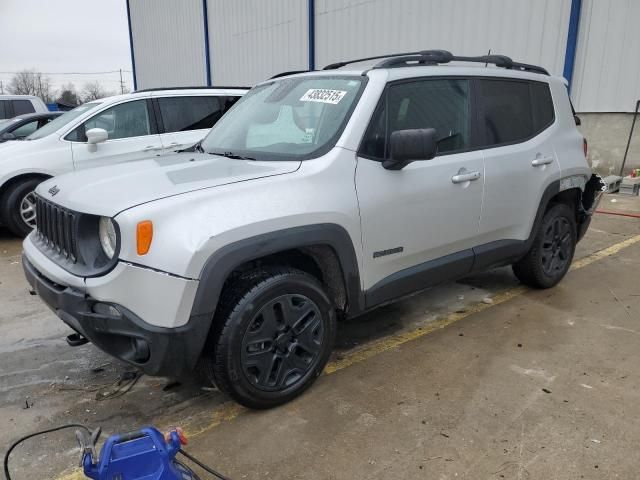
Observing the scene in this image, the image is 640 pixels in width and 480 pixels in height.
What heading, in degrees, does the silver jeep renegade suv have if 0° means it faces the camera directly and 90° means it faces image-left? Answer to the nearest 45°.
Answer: approximately 45°

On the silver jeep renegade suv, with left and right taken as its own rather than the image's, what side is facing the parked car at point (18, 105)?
right

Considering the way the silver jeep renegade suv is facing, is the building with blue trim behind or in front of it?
behind

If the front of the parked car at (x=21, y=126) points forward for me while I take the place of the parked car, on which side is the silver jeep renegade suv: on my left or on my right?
on my left

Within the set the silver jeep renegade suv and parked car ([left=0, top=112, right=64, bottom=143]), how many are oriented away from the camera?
0

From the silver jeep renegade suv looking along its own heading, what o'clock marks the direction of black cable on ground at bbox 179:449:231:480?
The black cable on ground is roughly at 11 o'clock from the silver jeep renegade suv.

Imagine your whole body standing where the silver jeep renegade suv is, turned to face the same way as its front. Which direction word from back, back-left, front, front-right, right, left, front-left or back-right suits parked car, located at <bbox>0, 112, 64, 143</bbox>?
right
